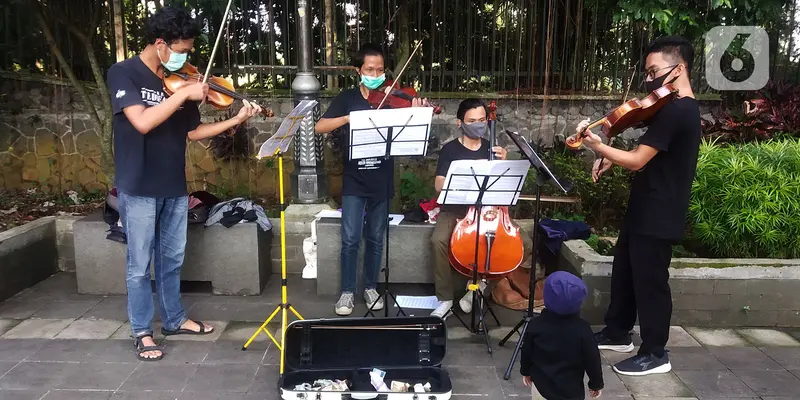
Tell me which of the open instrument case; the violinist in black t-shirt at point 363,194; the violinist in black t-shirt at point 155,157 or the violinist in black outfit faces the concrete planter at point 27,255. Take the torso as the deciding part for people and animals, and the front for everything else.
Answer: the violinist in black outfit

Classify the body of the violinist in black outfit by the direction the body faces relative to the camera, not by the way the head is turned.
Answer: to the viewer's left

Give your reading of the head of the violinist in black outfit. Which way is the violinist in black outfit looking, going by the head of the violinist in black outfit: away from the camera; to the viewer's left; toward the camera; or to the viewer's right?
to the viewer's left

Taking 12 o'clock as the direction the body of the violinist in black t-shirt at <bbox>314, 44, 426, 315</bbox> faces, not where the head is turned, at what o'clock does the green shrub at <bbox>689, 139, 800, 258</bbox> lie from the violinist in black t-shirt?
The green shrub is roughly at 9 o'clock from the violinist in black t-shirt.

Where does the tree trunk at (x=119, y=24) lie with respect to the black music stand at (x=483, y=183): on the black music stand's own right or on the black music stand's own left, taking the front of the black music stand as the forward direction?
on the black music stand's own left

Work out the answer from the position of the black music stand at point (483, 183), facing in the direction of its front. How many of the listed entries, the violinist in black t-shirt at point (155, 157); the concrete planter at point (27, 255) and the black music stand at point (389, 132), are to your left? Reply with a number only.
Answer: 3

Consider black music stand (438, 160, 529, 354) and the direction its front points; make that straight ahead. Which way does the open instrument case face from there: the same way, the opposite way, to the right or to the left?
the opposite way

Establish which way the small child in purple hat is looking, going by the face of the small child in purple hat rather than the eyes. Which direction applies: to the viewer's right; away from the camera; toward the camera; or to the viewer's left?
away from the camera

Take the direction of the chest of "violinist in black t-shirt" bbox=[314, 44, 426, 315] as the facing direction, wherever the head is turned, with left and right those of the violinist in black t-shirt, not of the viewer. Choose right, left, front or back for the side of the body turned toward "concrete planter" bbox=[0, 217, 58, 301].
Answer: right

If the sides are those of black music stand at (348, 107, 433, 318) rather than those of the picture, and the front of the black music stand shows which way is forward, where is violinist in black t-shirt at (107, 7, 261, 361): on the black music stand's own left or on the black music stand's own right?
on the black music stand's own left

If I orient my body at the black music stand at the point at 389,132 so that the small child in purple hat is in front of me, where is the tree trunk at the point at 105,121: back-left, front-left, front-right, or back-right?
back-right

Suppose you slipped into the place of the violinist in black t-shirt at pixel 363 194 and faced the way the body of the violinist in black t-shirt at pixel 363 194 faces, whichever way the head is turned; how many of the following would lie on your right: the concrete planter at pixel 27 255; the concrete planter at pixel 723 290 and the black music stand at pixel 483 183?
1

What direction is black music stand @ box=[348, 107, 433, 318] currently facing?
away from the camera

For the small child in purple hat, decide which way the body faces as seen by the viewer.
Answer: away from the camera

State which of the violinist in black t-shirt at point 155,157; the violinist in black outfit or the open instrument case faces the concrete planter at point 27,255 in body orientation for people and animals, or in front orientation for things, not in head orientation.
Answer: the violinist in black outfit

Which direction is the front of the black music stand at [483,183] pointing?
away from the camera

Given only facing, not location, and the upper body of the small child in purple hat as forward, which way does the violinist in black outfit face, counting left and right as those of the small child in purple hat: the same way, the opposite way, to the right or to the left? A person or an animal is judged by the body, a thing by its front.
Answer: to the left
